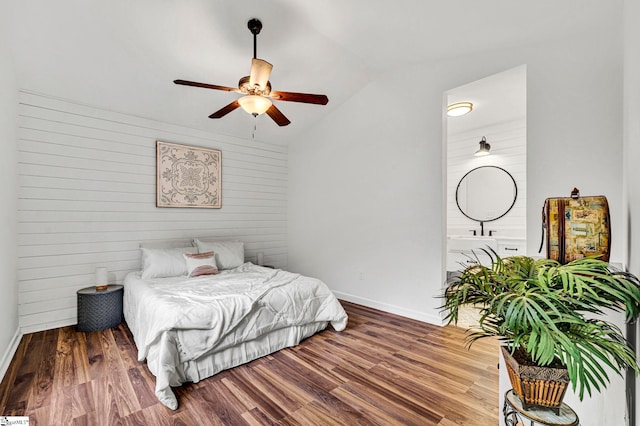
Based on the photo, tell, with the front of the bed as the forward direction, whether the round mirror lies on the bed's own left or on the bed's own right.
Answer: on the bed's own left

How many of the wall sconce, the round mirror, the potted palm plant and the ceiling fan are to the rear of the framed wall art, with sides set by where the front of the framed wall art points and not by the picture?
0

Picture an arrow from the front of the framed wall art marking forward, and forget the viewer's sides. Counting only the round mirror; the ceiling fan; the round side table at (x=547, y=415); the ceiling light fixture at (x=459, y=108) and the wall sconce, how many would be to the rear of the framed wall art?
0

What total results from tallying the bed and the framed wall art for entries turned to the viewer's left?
0

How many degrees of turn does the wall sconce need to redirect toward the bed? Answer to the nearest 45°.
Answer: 0° — it already faces it

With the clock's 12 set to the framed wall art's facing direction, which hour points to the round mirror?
The round mirror is roughly at 11 o'clock from the framed wall art.

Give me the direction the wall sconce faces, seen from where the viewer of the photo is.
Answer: facing the viewer and to the left of the viewer

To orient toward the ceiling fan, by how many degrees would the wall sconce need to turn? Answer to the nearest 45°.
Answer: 0° — it already faces it

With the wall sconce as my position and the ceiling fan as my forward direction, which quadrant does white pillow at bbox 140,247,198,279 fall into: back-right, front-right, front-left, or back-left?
front-right

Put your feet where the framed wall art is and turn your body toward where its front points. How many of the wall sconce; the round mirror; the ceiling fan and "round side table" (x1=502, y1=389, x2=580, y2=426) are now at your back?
0

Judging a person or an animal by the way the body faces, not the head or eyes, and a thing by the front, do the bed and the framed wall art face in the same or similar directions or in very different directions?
same or similar directions

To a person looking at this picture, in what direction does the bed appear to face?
facing the viewer and to the right of the viewer

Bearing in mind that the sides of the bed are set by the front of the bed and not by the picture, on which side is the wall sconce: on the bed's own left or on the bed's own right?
on the bed's own left

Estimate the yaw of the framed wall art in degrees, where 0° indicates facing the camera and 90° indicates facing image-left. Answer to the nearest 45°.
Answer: approximately 315°

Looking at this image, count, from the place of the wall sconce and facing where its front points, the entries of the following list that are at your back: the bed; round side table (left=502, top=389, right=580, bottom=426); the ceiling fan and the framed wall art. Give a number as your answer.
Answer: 0
